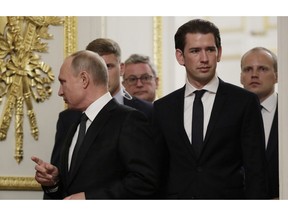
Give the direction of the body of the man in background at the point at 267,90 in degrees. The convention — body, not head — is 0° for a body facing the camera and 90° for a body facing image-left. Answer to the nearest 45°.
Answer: approximately 45°

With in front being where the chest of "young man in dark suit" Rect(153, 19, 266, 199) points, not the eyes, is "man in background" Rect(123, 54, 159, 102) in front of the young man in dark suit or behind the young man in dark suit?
behind

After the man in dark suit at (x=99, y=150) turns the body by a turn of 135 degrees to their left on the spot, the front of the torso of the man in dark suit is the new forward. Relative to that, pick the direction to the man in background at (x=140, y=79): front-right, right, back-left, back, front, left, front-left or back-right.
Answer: left

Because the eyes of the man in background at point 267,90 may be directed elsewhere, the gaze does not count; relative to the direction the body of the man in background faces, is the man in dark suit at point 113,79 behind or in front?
in front

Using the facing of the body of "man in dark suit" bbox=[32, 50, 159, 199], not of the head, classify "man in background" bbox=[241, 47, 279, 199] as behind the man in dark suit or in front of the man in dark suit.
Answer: behind

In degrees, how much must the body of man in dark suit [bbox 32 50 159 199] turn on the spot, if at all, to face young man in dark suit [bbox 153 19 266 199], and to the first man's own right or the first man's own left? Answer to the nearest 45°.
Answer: approximately 135° to the first man's own left

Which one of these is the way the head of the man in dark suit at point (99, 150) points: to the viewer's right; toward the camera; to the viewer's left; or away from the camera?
to the viewer's left

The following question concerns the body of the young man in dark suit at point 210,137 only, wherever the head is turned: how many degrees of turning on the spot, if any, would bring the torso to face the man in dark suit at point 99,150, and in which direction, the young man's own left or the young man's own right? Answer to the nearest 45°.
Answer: approximately 90° to the young man's own right

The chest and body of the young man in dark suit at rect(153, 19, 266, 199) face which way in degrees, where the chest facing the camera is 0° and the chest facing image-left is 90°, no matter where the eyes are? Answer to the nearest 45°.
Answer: approximately 0°

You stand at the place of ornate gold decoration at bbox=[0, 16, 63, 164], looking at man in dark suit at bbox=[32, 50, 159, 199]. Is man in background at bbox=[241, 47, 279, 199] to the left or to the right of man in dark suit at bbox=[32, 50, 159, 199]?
left

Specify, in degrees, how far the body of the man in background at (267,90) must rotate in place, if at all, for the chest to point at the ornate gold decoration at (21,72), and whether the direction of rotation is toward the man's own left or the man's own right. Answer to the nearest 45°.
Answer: approximately 45° to the man's own right

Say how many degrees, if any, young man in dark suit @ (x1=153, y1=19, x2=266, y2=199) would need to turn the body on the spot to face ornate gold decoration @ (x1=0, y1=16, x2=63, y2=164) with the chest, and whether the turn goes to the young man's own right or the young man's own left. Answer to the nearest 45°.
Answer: approximately 135° to the young man's own right
